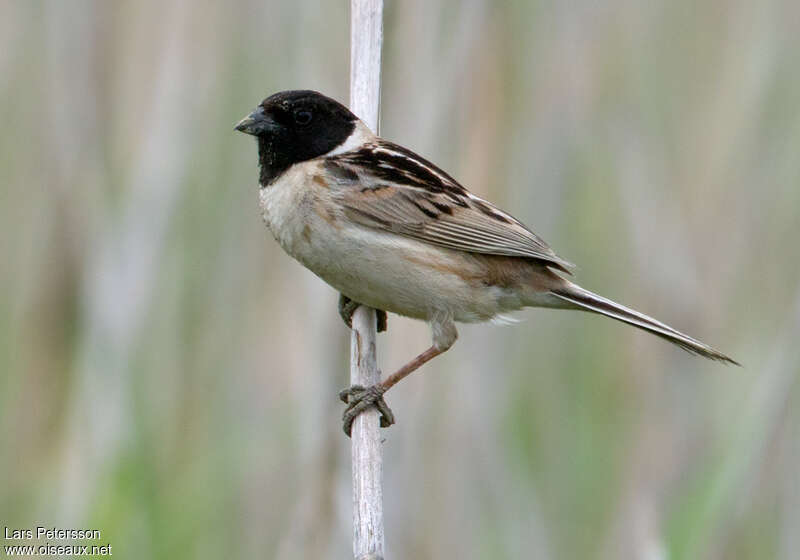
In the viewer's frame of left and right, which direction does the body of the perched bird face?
facing to the left of the viewer
